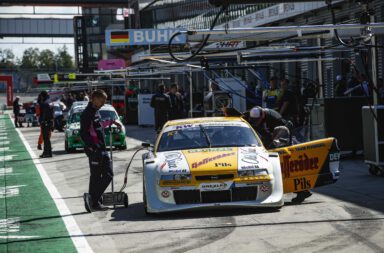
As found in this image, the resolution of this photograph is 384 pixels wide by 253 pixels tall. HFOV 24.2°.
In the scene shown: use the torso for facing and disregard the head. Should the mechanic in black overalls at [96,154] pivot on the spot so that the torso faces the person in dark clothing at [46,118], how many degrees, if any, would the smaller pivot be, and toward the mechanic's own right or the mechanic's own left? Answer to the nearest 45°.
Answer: approximately 90° to the mechanic's own left

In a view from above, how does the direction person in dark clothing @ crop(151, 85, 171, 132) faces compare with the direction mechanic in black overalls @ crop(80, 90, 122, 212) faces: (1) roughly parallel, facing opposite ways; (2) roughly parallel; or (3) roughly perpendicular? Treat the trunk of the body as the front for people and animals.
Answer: roughly perpendicular

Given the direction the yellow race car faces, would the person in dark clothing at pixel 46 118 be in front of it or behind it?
behind

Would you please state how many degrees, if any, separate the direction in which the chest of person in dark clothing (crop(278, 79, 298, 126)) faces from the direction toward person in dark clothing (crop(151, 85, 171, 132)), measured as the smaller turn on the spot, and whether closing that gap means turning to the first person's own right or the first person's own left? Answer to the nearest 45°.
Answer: approximately 45° to the first person's own right

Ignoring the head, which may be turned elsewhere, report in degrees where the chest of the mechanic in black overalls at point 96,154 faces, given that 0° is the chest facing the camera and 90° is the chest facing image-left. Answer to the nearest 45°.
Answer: approximately 270°
